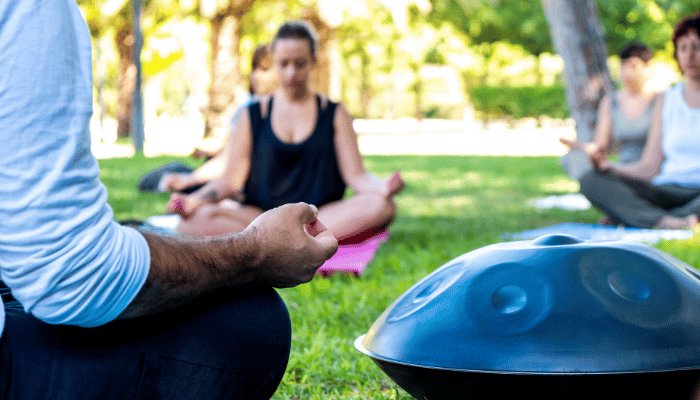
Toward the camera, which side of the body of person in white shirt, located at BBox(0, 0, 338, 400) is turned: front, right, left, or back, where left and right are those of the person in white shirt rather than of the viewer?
right

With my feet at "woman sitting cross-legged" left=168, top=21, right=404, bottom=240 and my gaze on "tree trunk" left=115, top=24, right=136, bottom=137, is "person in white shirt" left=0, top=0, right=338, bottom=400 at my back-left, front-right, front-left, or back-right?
back-left

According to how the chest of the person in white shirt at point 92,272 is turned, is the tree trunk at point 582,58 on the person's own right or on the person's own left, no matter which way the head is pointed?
on the person's own left

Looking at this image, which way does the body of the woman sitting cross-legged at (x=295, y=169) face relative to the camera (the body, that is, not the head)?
toward the camera

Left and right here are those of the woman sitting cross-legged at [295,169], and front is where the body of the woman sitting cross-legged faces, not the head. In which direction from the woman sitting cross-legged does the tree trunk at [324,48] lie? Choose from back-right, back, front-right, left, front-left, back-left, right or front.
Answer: back

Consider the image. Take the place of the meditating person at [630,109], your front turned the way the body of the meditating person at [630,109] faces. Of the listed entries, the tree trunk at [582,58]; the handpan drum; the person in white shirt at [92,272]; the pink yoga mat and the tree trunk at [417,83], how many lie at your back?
2

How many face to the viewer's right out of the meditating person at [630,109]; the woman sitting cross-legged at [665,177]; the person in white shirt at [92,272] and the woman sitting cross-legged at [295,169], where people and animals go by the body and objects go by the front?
1

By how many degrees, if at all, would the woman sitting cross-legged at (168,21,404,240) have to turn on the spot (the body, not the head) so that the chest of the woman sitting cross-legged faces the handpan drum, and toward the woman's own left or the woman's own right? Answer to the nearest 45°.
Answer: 0° — they already face it

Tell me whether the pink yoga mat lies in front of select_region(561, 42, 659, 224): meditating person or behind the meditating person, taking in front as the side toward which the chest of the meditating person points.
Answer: in front

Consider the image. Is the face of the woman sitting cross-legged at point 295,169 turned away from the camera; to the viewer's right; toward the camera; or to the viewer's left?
toward the camera

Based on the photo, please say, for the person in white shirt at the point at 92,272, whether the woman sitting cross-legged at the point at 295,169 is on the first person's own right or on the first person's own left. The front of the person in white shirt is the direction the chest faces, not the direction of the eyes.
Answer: on the first person's own left

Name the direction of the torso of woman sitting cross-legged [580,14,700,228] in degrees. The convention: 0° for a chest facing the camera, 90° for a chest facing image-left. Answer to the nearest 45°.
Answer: approximately 0°

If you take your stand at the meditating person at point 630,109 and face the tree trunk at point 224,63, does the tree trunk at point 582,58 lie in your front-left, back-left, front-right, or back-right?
front-right

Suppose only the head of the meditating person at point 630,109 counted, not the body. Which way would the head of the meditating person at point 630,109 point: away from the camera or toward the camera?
toward the camera

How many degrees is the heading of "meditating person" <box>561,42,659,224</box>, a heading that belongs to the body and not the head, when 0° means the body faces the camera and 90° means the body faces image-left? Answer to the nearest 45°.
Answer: approximately 0°

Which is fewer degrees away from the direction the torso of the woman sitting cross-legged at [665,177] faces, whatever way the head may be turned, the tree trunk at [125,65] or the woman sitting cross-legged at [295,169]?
the woman sitting cross-legged

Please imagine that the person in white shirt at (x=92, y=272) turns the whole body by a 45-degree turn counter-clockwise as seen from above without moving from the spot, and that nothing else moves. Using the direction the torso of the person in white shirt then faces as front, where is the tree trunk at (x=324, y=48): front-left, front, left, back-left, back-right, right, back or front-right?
front-left

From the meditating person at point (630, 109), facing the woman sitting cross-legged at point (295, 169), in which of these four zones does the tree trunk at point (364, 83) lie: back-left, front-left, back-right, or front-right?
back-right
